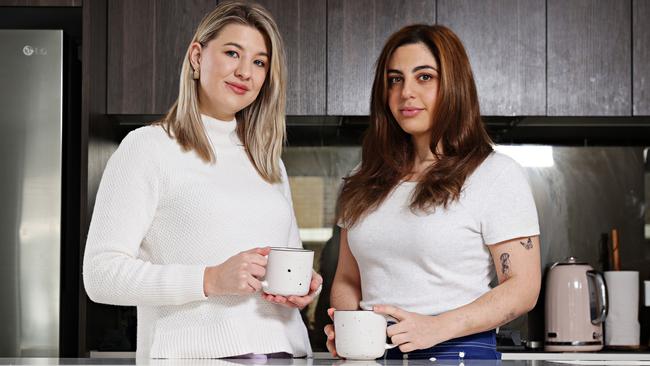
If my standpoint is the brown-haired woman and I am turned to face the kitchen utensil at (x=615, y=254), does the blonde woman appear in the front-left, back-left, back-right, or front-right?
back-left

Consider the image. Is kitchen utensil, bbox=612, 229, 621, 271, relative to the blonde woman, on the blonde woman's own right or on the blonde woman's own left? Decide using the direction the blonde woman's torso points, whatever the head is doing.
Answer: on the blonde woman's own left

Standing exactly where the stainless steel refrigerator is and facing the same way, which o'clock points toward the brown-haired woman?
The brown-haired woman is roughly at 11 o'clock from the stainless steel refrigerator.

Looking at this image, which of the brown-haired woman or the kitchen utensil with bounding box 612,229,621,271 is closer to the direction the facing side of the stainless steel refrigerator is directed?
the brown-haired woman

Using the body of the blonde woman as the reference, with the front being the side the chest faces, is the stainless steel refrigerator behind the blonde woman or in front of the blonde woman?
behind

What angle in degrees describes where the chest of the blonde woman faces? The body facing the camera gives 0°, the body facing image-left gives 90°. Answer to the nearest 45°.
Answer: approximately 315°

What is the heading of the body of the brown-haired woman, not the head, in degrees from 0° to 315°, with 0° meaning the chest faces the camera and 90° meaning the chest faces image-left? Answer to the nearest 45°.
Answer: approximately 45°
